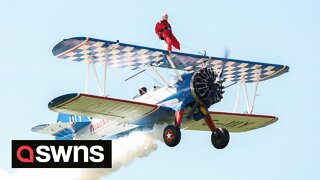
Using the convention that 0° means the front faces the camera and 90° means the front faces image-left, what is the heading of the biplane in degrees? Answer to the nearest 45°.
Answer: approximately 315°

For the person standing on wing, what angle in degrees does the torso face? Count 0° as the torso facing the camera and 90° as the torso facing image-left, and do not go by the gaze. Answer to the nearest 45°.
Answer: approximately 315°
